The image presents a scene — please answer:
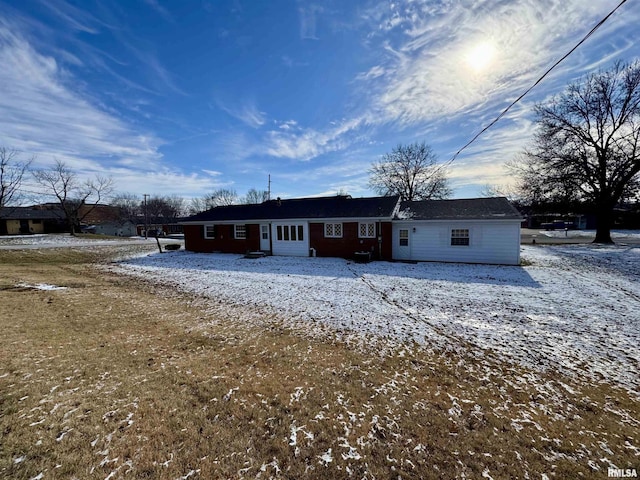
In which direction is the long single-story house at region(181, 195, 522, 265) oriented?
away from the camera

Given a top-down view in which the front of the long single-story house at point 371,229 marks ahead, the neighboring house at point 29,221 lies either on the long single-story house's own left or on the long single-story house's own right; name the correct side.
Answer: on the long single-story house's own left
